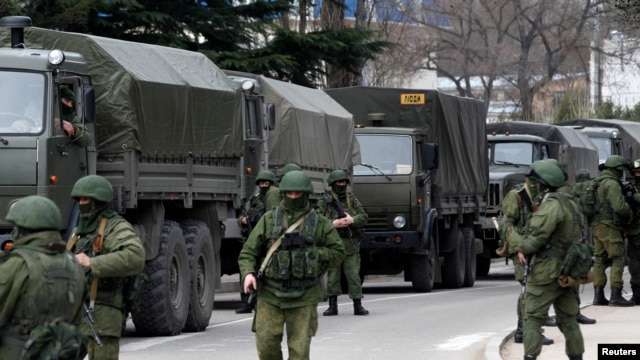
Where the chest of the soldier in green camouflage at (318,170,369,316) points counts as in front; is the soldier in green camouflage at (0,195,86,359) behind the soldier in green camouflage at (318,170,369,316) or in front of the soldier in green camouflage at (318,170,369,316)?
in front

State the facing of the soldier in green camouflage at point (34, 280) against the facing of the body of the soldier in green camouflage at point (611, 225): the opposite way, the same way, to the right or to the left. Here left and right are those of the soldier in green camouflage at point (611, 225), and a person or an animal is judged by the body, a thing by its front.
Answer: the opposite way

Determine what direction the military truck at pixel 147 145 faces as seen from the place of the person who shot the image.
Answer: facing the viewer and to the left of the viewer

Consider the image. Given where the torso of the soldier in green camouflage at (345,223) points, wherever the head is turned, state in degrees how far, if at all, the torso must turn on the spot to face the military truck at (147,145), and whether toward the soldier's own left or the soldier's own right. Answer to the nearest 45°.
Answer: approximately 45° to the soldier's own right

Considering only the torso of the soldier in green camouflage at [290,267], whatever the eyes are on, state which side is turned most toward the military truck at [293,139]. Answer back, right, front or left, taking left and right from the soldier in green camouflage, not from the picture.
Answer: back

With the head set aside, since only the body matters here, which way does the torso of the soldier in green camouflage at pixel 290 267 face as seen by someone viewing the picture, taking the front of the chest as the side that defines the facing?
toward the camera

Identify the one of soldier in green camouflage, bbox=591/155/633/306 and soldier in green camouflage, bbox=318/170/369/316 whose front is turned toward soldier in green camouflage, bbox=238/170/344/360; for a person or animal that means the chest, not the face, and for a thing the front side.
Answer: soldier in green camouflage, bbox=318/170/369/316
